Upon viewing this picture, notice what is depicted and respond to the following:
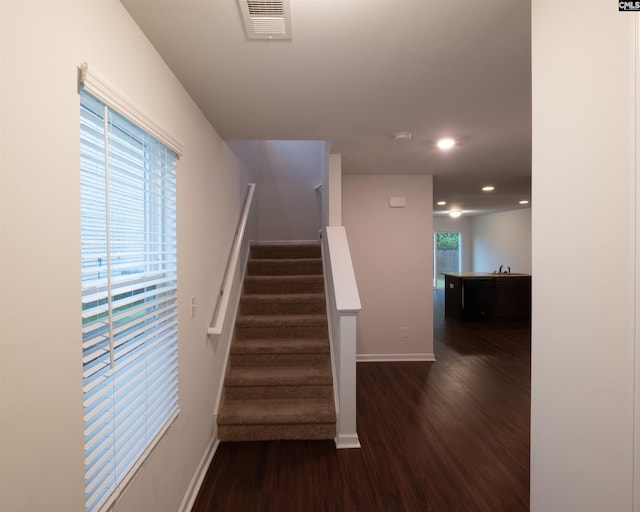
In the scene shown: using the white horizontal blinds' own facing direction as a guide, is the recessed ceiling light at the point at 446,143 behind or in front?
in front

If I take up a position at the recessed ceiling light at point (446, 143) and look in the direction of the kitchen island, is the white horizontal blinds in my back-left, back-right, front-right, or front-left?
back-left

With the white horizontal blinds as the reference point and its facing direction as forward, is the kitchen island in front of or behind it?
in front

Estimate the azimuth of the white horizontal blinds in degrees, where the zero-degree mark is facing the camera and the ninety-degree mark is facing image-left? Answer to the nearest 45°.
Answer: approximately 270°

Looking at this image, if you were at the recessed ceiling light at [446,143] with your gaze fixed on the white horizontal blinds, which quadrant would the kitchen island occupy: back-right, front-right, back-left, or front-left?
back-right
